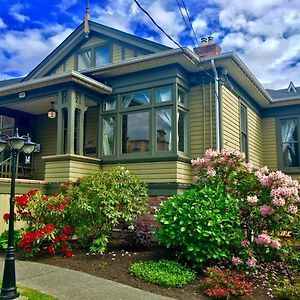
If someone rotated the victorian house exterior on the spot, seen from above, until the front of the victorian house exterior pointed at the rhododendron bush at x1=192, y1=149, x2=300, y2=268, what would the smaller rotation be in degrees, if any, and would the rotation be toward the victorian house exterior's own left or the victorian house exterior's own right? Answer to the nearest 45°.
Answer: approximately 90° to the victorian house exterior's own left

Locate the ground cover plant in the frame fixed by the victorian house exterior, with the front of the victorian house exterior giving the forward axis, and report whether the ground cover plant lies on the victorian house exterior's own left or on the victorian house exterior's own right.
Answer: on the victorian house exterior's own left

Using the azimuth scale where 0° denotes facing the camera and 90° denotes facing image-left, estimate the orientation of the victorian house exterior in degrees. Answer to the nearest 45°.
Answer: approximately 45°
